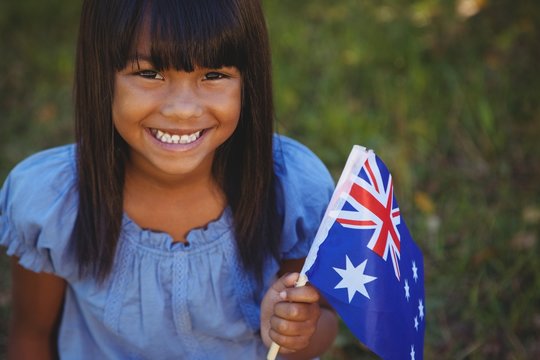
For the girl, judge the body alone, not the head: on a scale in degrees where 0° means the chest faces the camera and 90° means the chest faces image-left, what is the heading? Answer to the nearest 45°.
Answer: approximately 0°
